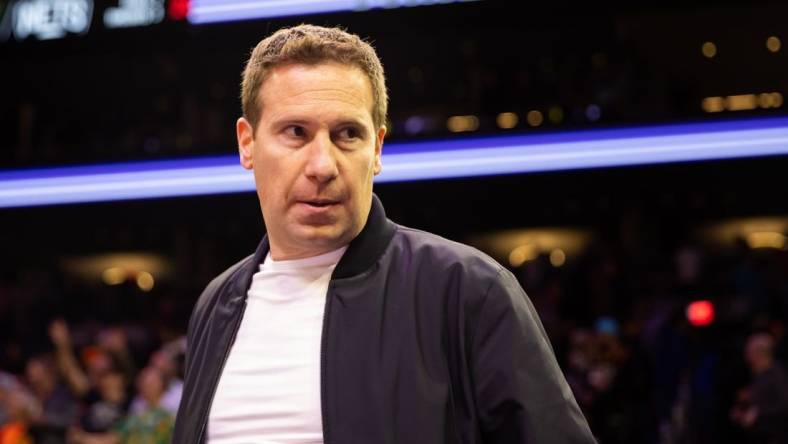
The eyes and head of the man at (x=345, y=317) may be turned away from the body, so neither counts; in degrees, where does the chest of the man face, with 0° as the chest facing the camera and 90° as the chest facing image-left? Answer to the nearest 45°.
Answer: approximately 45°

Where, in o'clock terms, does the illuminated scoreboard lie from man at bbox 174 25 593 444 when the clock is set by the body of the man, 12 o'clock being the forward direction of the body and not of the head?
The illuminated scoreboard is roughly at 4 o'clock from the man.

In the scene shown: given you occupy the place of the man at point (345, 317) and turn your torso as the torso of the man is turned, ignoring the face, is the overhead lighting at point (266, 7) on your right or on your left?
on your right

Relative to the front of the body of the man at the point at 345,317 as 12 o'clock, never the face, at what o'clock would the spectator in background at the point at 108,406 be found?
The spectator in background is roughly at 4 o'clock from the man.

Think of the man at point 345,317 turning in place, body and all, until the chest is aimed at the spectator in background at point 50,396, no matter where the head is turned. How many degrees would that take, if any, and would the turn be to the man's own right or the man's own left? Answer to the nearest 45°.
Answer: approximately 90° to the man's own right

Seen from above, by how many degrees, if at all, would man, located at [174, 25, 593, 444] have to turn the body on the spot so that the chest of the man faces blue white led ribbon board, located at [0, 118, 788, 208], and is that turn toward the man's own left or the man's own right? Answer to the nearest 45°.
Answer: approximately 135° to the man's own right

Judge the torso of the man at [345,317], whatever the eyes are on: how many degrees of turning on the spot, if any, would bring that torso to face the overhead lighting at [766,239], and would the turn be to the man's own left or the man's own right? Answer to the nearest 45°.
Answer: approximately 180°

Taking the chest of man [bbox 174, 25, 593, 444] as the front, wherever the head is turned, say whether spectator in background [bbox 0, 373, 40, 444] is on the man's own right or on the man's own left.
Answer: on the man's own right

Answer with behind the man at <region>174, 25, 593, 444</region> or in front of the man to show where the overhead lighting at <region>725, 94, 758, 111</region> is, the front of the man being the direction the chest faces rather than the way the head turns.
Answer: behind
